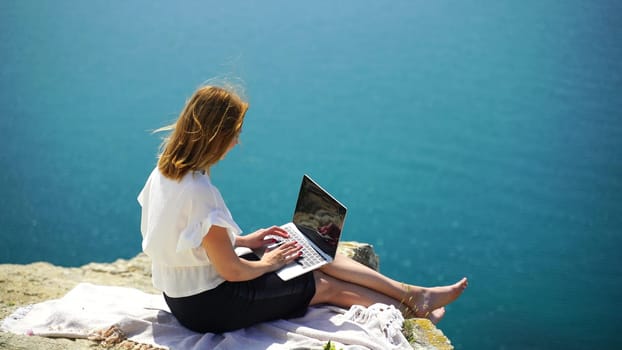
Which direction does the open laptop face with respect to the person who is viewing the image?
facing the viewer and to the left of the viewer

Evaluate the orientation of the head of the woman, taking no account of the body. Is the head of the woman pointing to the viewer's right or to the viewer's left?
to the viewer's right

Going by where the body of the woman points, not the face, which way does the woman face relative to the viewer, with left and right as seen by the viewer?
facing away from the viewer and to the right of the viewer
